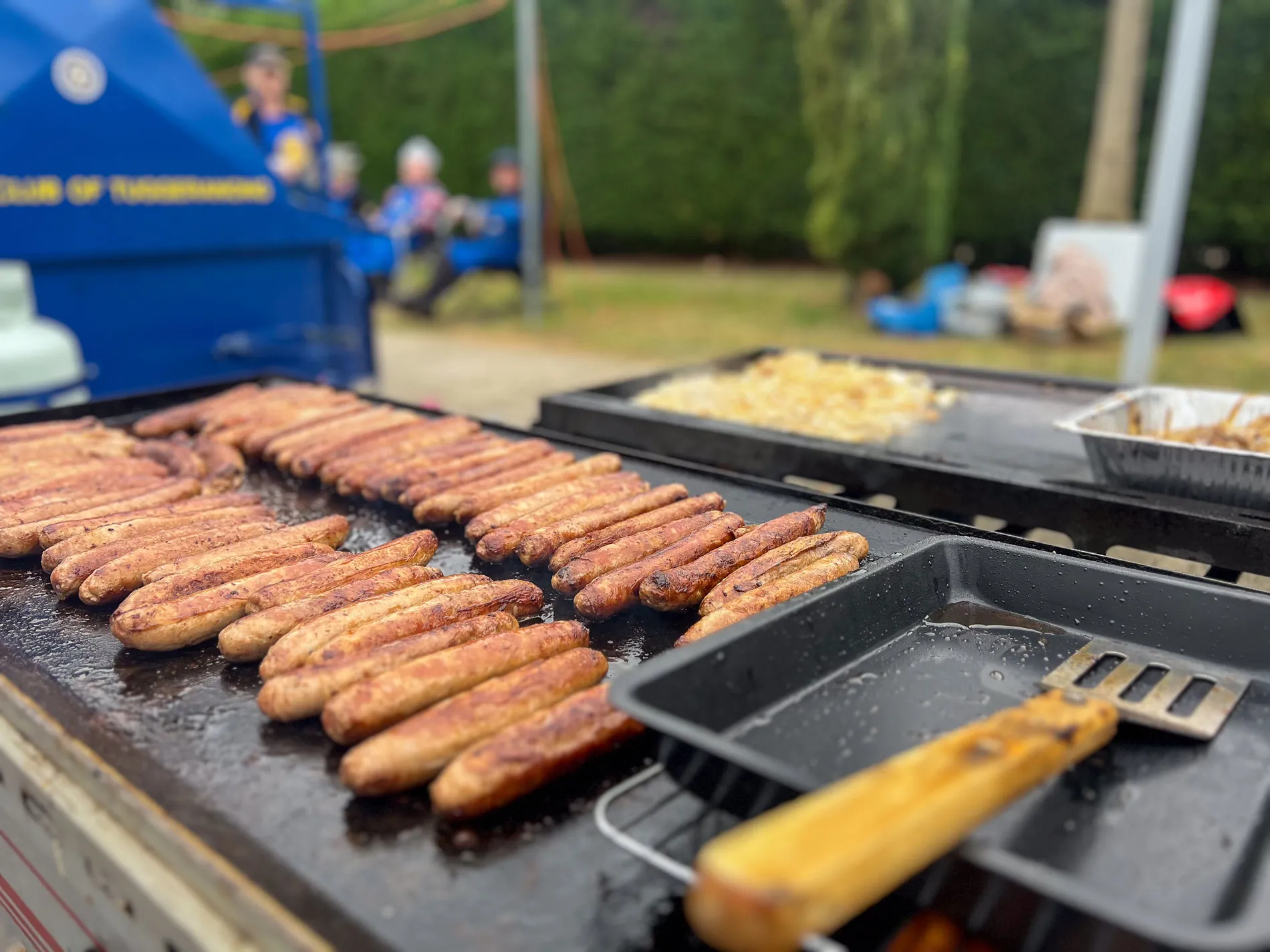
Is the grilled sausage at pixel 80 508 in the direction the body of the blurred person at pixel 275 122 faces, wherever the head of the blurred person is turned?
yes

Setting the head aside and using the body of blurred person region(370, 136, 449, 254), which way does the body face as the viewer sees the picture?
toward the camera

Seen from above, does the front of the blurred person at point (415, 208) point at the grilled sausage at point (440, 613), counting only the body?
yes

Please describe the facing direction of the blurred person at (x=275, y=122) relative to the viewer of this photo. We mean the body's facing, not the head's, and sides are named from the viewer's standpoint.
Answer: facing the viewer

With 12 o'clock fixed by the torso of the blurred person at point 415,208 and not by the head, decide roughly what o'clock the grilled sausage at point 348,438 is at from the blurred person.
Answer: The grilled sausage is roughly at 12 o'clock from the blurred person.

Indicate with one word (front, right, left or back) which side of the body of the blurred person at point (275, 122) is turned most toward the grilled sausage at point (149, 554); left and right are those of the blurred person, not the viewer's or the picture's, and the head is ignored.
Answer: front

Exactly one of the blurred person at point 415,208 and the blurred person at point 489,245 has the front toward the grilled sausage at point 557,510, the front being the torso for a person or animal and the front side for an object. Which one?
the blurred person at point 415,208

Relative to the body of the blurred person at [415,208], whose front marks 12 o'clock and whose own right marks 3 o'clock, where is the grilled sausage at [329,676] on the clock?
The grilled sausage is roughly at 12 o'clock from the blurred person.

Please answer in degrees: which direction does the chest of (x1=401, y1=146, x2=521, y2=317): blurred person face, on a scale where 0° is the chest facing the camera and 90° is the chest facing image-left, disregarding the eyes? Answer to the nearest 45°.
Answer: approximately 90°

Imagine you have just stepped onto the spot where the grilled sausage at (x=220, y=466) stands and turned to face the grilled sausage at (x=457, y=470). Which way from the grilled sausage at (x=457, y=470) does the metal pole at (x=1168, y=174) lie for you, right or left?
left

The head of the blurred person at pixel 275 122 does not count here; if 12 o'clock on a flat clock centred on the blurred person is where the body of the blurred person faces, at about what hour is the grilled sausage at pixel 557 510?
The grilled sausage is roughly at 12 o'clock from the blurred person.
